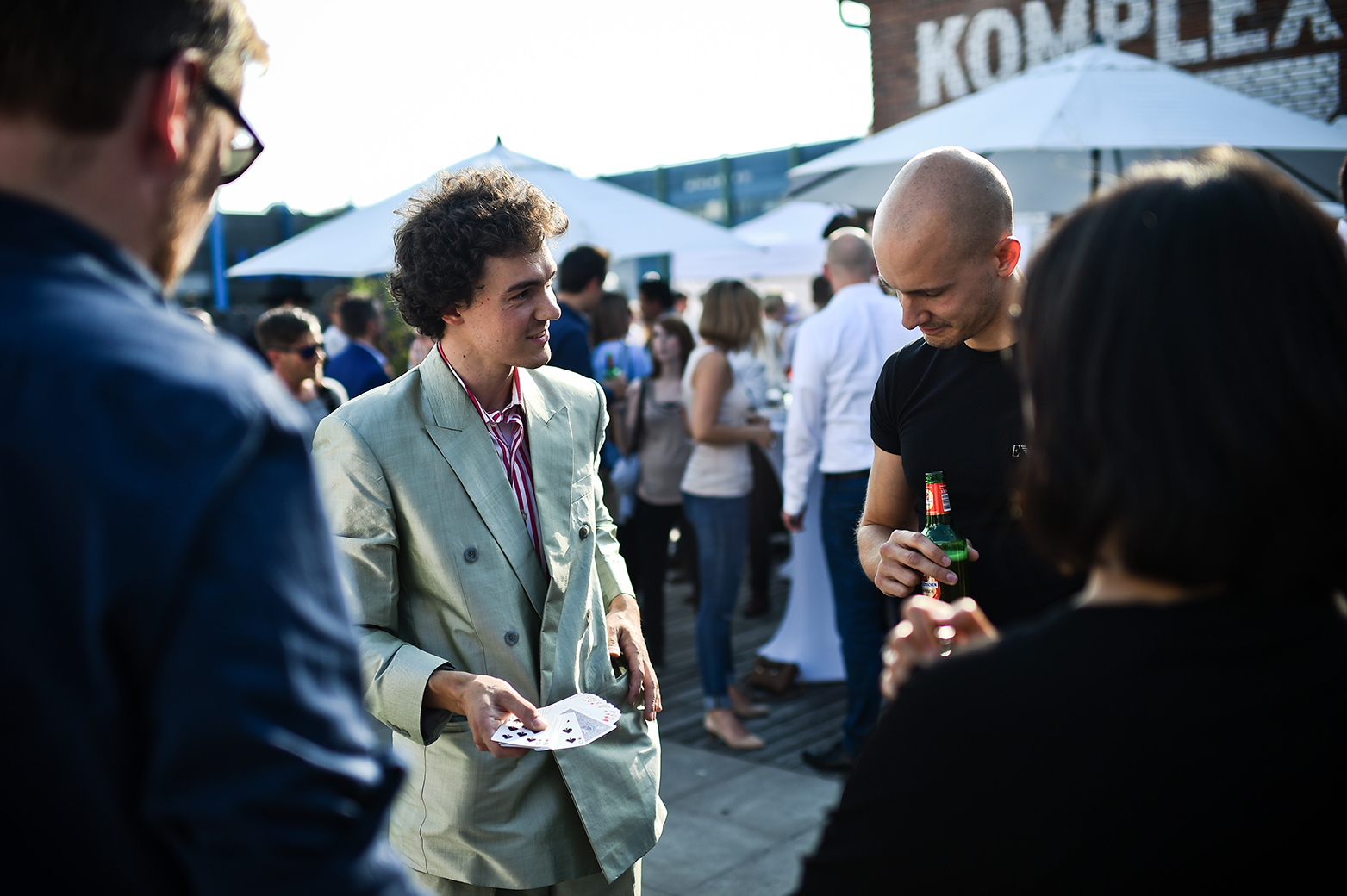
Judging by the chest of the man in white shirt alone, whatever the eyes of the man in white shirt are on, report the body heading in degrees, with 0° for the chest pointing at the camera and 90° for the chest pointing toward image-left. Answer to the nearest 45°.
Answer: approximately 135°

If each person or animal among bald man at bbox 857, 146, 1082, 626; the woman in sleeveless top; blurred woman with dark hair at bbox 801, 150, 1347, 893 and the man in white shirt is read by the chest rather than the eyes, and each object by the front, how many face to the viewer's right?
1

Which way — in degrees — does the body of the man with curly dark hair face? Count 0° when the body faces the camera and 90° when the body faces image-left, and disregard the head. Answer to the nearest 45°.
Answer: approximately 315°

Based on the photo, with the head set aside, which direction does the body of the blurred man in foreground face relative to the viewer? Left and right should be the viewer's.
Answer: facing away from the viewer and to the right of the viewer

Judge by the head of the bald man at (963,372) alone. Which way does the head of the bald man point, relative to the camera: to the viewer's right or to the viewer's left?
to the viewer's left

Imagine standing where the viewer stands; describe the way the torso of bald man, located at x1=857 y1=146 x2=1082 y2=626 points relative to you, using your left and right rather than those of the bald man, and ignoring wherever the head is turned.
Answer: facing the viewer and to the left of the viewer

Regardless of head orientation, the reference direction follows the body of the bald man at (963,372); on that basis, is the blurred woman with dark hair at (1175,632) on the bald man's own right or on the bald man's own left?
on the bald man's own left

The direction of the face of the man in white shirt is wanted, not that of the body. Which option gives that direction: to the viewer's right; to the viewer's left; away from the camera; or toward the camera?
away from the camera

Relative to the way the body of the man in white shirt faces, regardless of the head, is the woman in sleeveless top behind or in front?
in front

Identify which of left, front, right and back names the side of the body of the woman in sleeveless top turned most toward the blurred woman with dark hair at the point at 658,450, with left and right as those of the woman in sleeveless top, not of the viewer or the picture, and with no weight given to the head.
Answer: left

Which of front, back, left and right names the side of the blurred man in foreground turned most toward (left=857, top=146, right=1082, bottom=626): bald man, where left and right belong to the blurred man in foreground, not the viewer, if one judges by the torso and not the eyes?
front

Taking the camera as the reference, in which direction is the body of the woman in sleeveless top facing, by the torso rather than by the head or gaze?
to the viewer's right

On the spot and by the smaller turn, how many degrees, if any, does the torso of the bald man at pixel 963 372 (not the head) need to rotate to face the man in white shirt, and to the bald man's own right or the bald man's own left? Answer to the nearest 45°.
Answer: approximately 135° to the bald man's own right
